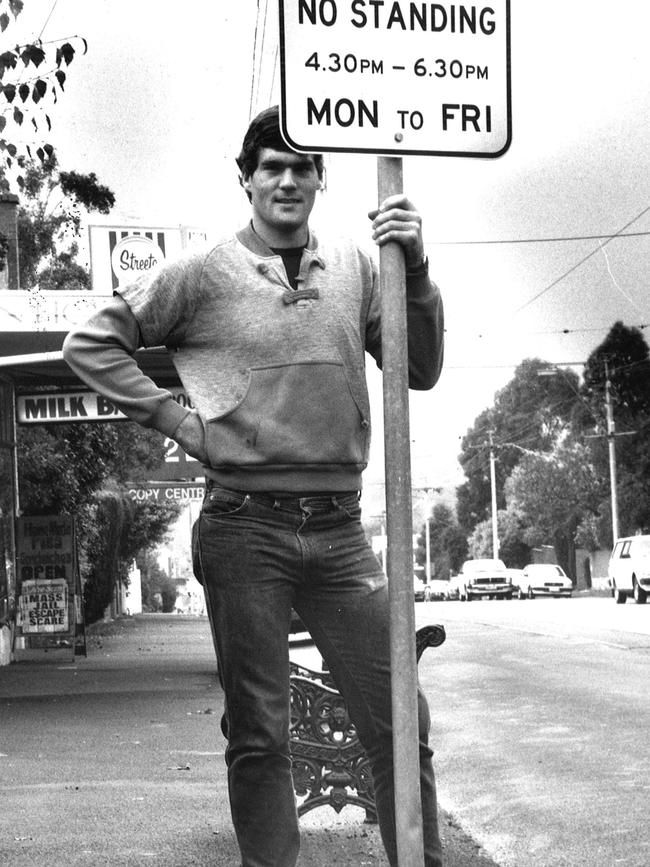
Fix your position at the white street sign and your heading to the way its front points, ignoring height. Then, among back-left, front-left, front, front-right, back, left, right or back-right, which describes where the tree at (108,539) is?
back

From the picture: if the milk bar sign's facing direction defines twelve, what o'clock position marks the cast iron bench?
The cast iron bench is roughly at 12 o'clock from the milk bar sign.

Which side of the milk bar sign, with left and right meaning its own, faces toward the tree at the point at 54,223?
back

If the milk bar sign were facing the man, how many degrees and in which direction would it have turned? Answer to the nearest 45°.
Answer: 0° — it already faces them

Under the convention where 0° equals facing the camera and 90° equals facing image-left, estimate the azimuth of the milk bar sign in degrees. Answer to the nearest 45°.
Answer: approximately 0°

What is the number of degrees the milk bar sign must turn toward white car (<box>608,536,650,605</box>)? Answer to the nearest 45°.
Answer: approximately 135° to its left

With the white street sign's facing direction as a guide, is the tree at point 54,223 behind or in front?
behind

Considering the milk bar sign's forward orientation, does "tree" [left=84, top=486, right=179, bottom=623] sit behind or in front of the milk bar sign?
behind
